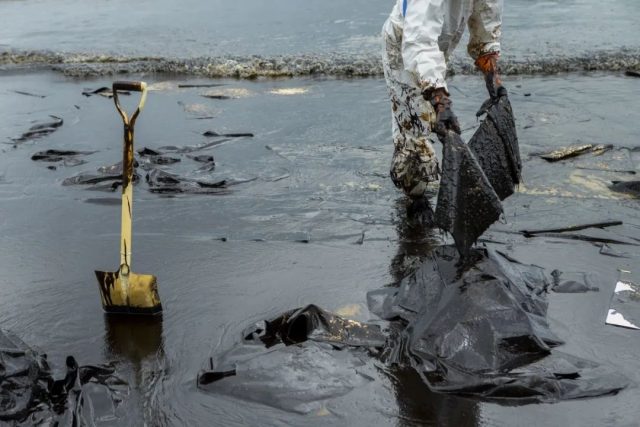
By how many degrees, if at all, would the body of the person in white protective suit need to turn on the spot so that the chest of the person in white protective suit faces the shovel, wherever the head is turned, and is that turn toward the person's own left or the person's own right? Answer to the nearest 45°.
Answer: approximately 90° to the person's own right

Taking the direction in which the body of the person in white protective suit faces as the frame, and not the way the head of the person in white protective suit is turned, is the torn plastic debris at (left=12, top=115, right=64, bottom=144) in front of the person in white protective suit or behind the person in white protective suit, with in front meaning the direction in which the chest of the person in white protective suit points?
behind

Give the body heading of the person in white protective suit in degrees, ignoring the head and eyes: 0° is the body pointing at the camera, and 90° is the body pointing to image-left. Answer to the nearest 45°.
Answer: approximately 315°

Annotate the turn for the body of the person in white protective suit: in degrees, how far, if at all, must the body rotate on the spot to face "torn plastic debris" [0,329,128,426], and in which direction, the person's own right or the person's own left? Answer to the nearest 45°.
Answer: approximately 90° to the person's own right

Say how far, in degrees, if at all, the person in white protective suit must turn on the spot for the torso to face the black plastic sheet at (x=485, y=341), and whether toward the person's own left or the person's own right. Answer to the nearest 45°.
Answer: approximately 45° to the person's own right

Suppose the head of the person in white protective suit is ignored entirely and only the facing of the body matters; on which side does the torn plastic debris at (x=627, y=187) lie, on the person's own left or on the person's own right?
on the person's own left

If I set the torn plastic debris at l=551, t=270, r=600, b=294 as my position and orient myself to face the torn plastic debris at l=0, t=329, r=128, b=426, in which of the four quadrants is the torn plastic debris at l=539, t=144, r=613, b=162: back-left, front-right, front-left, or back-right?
back-right
